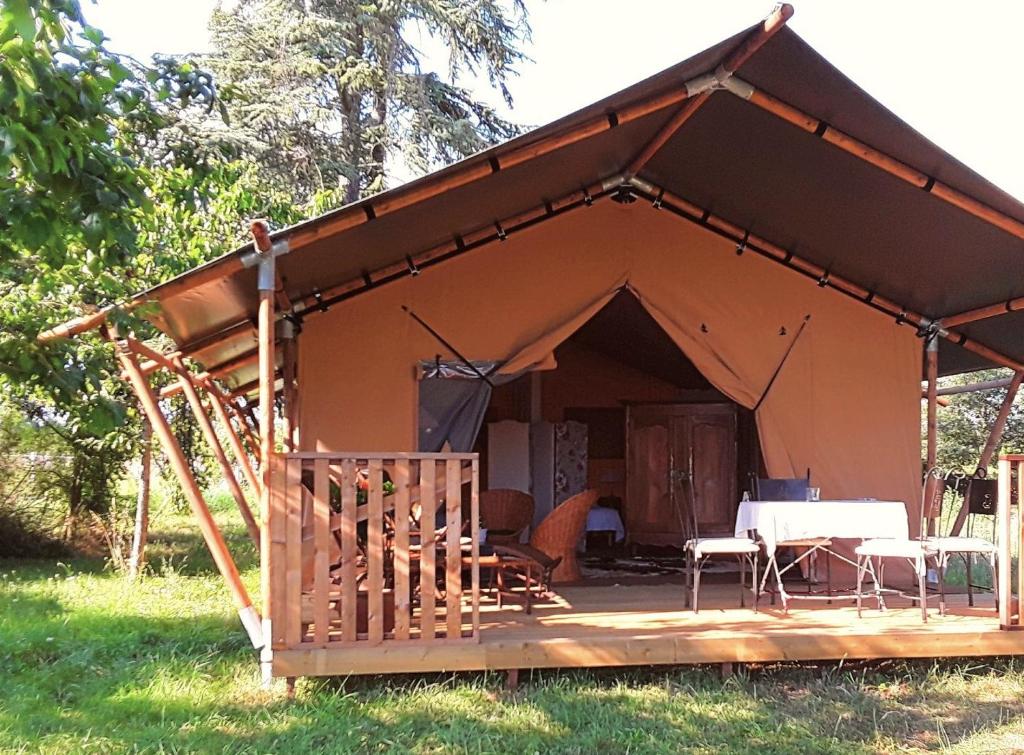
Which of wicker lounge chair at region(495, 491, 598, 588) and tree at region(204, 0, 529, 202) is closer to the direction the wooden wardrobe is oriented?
the wicker lounge chair

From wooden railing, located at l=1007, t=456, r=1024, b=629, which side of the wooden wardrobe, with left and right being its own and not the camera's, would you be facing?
front

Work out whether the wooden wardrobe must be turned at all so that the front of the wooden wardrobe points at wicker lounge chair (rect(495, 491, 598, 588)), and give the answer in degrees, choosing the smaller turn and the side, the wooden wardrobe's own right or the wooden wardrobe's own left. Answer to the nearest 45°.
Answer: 0° — it already faces it

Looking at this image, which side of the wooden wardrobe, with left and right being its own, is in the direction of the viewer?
front

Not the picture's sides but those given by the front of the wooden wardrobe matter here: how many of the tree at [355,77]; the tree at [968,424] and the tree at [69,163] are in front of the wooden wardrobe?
1

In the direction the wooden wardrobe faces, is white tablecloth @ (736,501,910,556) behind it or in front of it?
in front

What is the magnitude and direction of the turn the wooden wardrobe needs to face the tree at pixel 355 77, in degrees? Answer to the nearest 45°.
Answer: approximately 135° to its right

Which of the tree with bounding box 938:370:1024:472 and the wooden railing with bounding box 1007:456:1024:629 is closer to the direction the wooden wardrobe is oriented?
the wooden railing

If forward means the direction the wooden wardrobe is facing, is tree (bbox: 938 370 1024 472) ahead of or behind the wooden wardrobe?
behind

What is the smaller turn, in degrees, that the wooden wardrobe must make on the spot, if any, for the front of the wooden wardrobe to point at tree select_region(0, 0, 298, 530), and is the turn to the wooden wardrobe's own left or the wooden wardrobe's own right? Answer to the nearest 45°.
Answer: approximately 90° to the wooden wardrobe's own right
